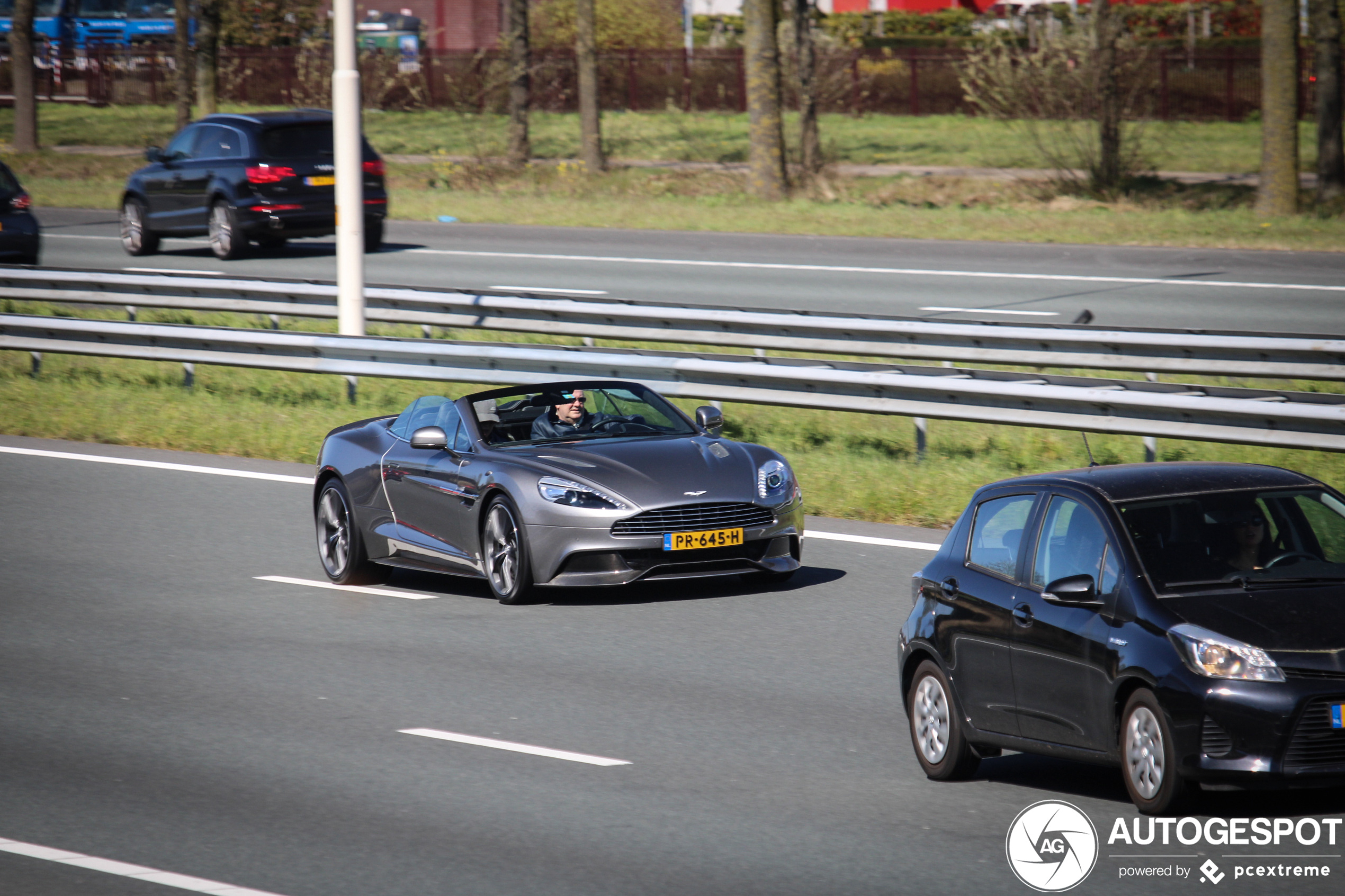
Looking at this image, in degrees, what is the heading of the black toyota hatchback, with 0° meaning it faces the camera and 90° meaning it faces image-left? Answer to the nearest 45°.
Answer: approximately 315°

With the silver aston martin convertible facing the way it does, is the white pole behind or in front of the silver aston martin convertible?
behind

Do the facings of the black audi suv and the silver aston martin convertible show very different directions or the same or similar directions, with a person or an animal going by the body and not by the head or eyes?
very different directions

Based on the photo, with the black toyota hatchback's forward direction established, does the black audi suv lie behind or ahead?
behind

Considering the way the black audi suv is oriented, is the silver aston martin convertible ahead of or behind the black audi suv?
behind

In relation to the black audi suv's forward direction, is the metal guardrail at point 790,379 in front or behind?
behind

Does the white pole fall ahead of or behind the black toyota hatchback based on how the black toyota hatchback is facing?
behind

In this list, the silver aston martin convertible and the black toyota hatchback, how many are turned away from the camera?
0

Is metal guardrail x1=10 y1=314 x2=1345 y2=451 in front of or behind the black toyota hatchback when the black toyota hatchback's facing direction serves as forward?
behind

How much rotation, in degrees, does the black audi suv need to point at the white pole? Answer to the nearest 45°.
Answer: approximately 135° to its left

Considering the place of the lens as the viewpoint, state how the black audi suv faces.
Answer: facing away from the viewer and to the left of the viewer

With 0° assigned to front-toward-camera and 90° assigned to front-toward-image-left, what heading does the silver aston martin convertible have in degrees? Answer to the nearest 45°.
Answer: approximately 315°
